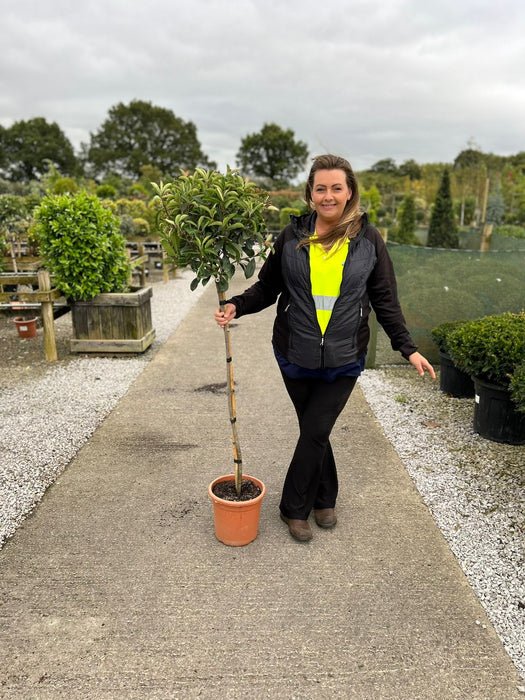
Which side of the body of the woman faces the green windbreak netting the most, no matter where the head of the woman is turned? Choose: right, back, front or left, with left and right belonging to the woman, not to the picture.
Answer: back

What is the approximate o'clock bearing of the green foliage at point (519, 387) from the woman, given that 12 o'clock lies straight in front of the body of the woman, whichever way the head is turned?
The green foliage is roughly at 8 o'clock from the woman.

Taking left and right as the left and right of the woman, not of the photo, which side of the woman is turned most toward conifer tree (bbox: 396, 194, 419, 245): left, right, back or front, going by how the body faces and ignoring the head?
back

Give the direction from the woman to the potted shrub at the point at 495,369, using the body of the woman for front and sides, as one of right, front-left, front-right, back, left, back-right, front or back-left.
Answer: back-left

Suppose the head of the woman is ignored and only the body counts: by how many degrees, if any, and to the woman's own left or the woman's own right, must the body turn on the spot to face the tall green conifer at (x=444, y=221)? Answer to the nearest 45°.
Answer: approximately 180°

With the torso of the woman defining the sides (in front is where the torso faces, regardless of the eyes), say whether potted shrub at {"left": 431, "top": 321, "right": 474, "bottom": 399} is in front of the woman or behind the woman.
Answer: behind

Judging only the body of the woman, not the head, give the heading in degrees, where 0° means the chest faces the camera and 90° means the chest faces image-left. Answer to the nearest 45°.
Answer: approximately 0°

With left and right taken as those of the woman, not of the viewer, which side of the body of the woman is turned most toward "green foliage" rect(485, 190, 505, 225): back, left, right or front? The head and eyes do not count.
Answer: back
